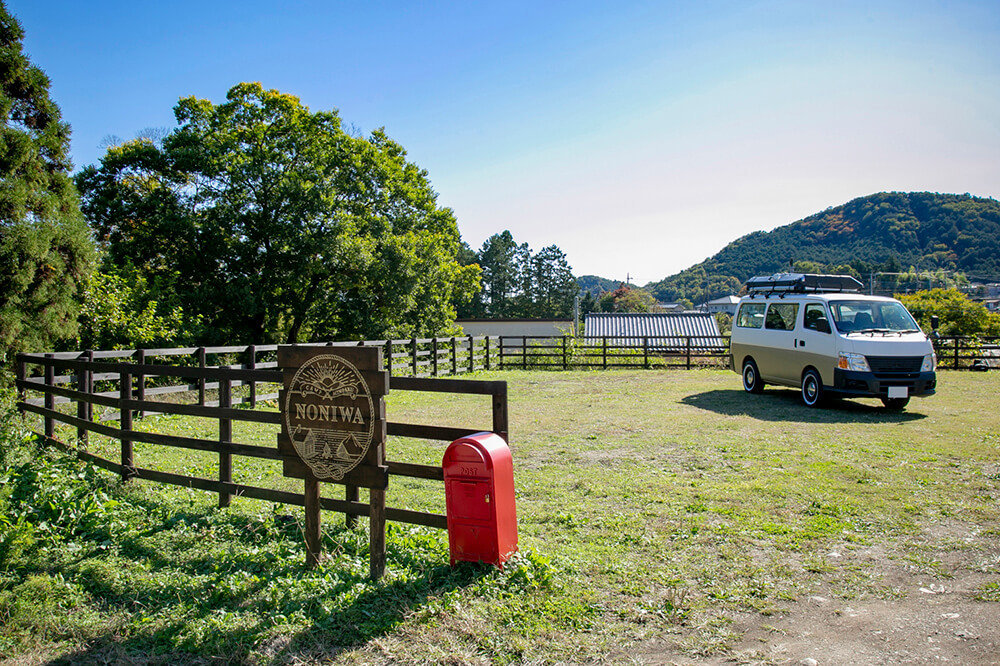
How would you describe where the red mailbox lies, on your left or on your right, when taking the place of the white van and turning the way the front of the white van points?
on your right

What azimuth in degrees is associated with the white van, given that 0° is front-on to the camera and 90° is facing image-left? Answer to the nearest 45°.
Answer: approximately 315°

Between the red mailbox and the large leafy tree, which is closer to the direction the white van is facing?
the red mailbox

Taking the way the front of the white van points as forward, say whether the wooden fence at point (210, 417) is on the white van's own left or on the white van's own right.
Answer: on the white van's own right

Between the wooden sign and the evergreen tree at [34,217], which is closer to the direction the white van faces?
the wooden sign

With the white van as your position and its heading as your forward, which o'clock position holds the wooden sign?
The wooden sign is roughly at 2 o'clock from the white van.

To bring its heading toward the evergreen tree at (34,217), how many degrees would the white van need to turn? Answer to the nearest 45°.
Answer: approximately 90° to its right

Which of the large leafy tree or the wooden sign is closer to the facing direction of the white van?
the wooden sign

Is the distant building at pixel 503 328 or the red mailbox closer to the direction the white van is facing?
the red mailbox

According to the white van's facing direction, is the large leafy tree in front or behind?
behind
